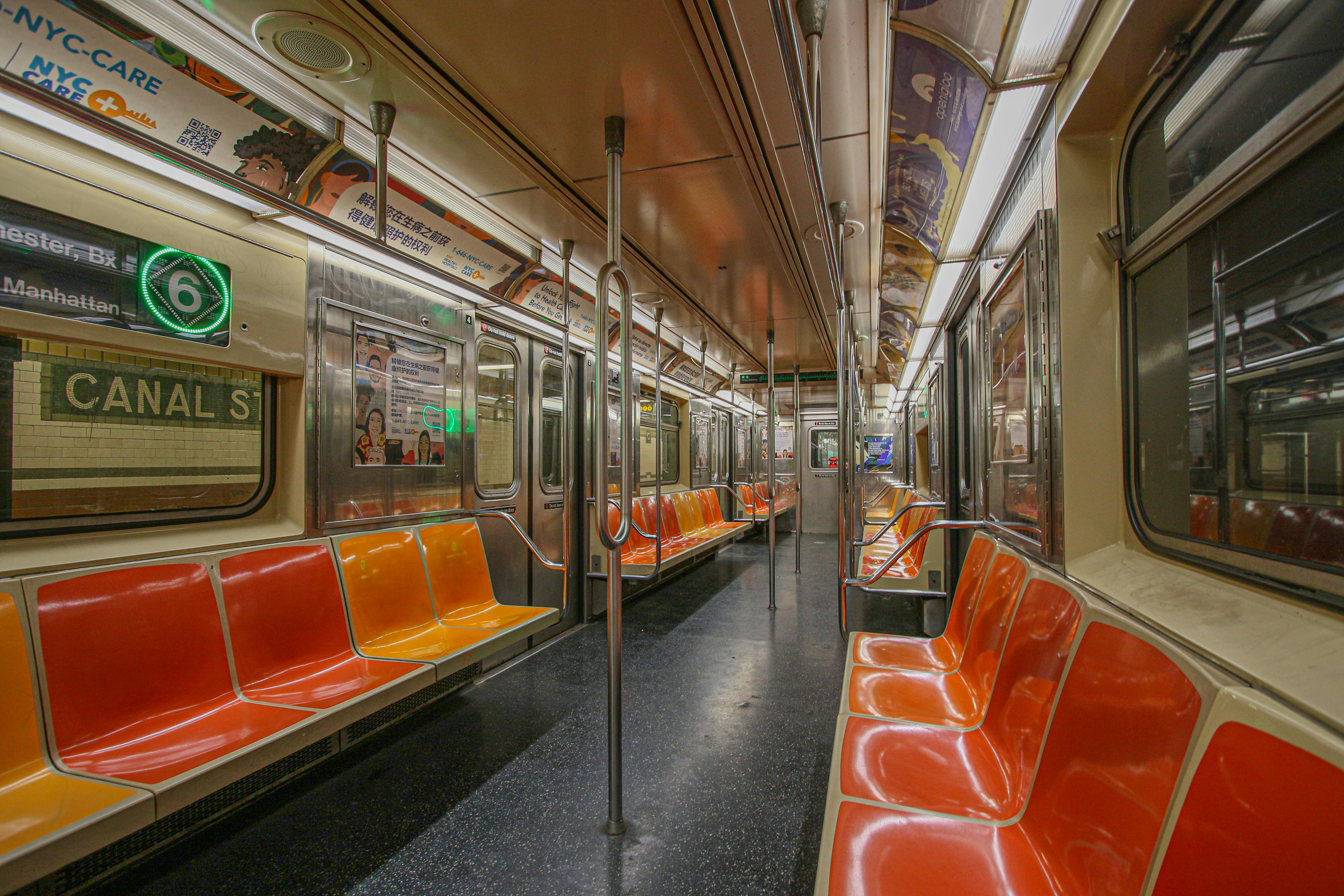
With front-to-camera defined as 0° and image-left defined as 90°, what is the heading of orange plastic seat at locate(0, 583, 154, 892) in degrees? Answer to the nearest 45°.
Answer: approximately 315°

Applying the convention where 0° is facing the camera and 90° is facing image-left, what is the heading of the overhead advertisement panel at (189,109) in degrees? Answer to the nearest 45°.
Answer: approximately 315°

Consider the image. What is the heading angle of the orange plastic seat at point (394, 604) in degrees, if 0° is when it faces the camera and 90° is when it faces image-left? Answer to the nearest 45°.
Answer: approximately 315°

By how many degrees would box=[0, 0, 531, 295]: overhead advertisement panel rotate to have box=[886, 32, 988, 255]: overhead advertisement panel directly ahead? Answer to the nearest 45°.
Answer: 0° — it already faces it

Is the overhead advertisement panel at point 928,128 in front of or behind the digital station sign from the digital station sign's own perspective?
in front

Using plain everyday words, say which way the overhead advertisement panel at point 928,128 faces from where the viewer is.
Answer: facing to the left of the viewer

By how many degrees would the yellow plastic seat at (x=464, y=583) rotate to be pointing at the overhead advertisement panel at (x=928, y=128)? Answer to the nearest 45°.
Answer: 0° — it already faces it

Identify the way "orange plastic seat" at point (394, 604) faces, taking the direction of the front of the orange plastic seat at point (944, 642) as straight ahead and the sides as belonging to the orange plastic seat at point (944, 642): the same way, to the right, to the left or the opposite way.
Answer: the opposite way

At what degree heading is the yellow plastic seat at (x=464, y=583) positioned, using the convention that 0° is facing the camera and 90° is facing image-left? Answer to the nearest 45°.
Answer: approximately 315°

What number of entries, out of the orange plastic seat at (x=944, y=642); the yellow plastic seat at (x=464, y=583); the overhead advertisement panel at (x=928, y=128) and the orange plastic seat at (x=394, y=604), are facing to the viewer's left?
2

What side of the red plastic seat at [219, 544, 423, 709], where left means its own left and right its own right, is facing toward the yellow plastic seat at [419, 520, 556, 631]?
left
